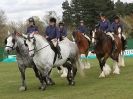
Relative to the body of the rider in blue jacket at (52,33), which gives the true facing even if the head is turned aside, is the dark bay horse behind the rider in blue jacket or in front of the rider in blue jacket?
behind

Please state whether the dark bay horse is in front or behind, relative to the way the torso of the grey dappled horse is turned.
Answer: behind

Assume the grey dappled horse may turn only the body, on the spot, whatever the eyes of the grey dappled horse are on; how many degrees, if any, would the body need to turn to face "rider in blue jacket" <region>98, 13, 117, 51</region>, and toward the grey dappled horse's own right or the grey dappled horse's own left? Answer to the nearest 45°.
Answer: approximately 180°

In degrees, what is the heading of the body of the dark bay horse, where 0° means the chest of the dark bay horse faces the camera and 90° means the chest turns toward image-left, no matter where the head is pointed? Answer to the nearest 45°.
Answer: approximately 45°

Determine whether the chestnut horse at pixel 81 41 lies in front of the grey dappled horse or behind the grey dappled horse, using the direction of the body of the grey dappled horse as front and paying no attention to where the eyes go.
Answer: behind
